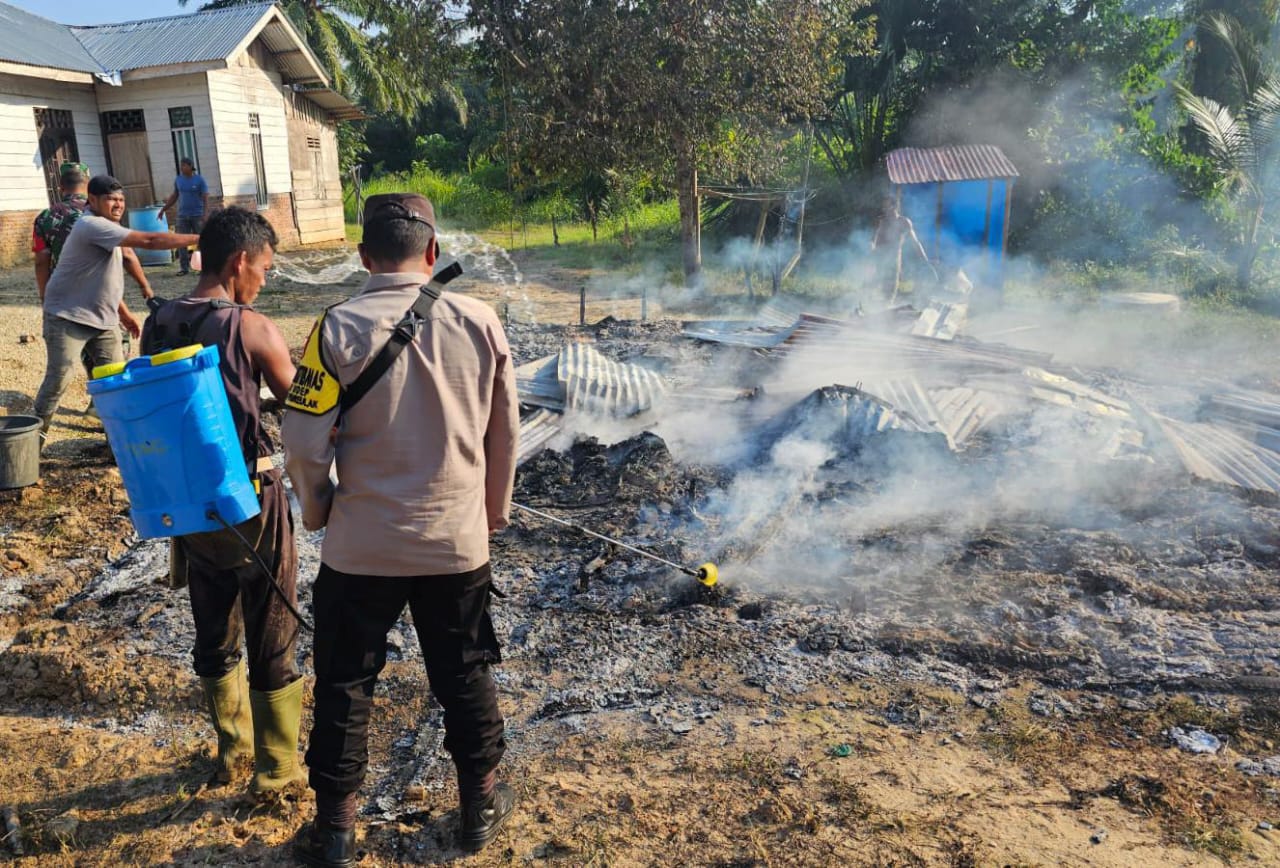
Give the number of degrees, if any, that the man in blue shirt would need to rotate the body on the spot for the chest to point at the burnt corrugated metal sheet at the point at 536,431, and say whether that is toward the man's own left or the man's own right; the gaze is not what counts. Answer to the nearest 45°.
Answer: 0° — they already face it

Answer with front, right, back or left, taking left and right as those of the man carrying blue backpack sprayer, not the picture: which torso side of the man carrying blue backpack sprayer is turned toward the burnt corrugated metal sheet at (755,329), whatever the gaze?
front

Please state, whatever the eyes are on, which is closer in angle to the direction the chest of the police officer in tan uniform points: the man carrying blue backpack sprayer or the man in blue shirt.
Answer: the man in blue shirt

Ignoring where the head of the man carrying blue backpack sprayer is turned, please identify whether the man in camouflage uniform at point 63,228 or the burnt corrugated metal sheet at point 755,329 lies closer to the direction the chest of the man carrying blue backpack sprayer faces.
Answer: the burnt corrugated metal sheet

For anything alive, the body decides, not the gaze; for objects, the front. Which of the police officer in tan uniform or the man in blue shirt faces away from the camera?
the police officer in tan uniform

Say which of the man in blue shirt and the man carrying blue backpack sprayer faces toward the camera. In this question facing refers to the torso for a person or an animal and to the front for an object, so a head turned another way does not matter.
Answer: the man in blue shirt

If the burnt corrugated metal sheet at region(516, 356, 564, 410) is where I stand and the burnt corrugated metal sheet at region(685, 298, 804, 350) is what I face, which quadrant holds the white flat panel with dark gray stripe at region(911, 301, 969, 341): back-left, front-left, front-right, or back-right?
front-right

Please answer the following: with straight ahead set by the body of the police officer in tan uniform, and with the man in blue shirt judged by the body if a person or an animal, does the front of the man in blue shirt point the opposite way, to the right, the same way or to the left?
the opposite way

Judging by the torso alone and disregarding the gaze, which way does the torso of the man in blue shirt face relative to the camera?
toward the camera

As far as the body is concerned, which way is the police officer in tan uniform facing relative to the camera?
away from the camera

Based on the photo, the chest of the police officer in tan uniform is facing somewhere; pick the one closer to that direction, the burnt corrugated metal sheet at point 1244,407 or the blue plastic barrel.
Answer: the blue plastic barrel

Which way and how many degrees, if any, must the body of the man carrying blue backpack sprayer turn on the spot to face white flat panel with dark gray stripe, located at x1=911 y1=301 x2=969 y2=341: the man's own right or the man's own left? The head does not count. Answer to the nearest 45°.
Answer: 0° — they already face it

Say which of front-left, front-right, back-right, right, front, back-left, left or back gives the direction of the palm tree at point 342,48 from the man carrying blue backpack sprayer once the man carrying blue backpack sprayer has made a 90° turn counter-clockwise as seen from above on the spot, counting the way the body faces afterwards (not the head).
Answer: front-right

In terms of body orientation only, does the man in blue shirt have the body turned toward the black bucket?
yes

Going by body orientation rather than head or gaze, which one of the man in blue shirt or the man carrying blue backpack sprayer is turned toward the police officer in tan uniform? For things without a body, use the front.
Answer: the man in blue shirt

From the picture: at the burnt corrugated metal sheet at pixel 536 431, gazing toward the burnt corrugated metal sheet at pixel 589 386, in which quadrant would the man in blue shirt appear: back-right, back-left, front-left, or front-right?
front-left

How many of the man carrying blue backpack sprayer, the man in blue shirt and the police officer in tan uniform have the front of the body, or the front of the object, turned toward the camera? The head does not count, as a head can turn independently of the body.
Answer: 1

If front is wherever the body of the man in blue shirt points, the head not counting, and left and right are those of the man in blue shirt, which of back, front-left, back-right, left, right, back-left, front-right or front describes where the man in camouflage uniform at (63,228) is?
front

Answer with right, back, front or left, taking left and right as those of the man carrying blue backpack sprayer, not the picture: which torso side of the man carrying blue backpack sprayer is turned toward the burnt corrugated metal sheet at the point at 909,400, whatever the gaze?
front

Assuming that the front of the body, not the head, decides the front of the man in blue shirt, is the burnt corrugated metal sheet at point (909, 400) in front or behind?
in front

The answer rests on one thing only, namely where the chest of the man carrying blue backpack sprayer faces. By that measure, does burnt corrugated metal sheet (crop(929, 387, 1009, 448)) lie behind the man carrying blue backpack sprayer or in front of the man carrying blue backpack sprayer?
in front

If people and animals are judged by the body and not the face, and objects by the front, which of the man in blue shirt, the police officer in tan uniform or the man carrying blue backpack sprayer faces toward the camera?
the man in blue shirt

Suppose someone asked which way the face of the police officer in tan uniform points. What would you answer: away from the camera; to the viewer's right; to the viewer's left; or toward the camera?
away from the camera
